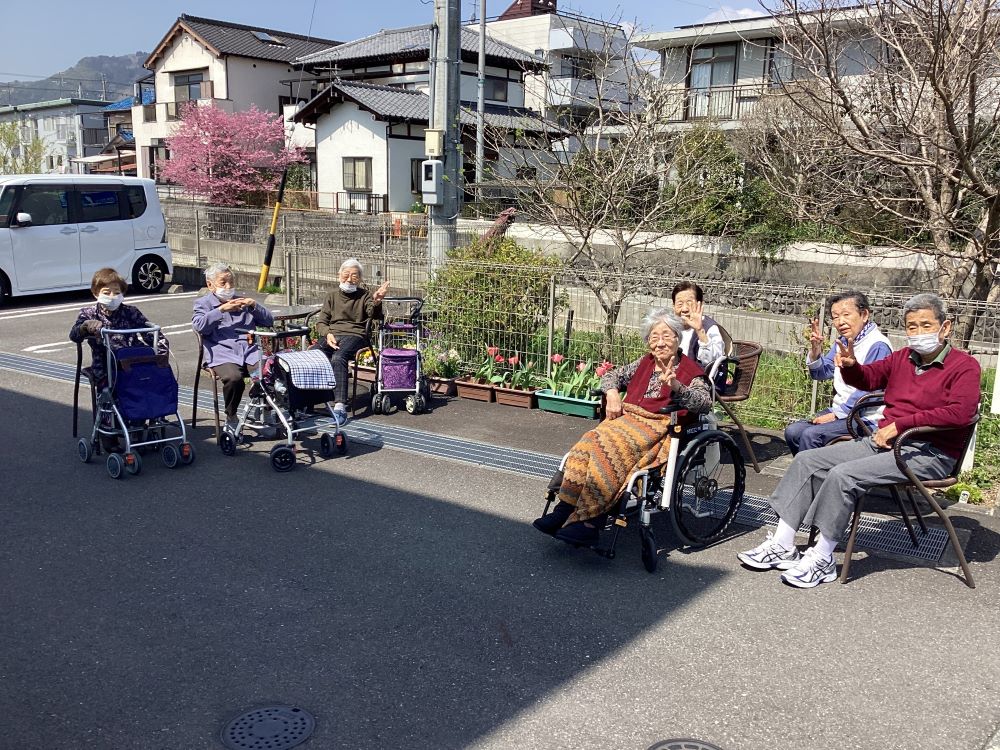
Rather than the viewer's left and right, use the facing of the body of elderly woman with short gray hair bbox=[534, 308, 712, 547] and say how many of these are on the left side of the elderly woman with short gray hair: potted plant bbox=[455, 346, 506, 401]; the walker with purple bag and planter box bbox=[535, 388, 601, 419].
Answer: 0

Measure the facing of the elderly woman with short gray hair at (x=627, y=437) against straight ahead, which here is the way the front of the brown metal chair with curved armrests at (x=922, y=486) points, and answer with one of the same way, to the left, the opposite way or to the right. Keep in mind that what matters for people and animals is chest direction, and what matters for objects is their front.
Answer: the same way

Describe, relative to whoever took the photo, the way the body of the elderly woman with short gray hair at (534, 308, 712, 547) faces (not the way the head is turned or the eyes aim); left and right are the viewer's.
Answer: facing the viewer and to the left of the viewer

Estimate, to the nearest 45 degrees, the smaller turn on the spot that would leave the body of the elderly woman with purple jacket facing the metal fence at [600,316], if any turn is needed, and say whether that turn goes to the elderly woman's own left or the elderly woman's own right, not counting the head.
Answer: approximately 45° to the elderly woman's own left

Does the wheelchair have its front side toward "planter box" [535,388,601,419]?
no

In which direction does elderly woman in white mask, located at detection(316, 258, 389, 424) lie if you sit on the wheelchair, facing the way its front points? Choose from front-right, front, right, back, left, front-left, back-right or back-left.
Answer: right

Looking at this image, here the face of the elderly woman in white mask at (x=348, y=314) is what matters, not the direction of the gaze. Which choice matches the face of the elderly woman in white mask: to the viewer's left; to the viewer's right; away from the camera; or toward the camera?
toward the camera

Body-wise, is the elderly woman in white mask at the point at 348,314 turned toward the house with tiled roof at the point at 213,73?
no

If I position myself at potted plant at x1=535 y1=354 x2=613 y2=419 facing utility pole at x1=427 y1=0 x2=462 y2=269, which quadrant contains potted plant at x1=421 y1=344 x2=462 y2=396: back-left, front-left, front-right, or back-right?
front-left

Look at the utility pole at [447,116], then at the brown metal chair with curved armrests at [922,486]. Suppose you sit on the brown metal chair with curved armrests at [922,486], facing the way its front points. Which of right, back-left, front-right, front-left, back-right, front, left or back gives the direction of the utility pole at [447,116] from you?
right

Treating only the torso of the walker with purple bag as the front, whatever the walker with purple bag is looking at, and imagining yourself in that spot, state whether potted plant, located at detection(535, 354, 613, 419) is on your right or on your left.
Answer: on your left

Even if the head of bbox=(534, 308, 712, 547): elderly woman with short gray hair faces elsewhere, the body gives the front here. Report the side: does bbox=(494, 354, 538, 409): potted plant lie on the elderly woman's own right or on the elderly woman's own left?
on the elderly woman's own right

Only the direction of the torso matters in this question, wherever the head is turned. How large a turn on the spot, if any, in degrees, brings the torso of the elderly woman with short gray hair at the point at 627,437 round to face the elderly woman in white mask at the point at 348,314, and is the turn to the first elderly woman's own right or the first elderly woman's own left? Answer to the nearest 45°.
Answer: approximately 90° to the first elderly woman's own right

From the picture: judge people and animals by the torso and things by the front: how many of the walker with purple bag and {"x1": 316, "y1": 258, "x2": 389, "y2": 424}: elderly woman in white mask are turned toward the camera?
2

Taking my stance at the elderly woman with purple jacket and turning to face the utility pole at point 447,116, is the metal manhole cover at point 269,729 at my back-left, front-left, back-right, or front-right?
back-right

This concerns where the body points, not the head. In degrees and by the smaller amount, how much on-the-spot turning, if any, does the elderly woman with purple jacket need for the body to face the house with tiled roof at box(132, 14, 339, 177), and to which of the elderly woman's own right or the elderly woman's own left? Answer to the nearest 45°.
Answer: approximately 135° to the elderly woman's own left

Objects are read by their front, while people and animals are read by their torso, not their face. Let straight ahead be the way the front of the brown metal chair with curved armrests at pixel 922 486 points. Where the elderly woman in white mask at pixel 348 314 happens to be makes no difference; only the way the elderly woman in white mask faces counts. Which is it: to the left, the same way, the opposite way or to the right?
to the left

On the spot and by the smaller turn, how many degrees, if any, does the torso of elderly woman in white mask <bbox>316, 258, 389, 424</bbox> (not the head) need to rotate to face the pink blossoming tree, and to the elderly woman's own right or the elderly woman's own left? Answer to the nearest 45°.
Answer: approximately 180°

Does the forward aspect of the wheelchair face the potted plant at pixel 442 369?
no

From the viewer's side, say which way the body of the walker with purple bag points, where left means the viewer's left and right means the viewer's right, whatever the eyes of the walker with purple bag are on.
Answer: facing the viewer
